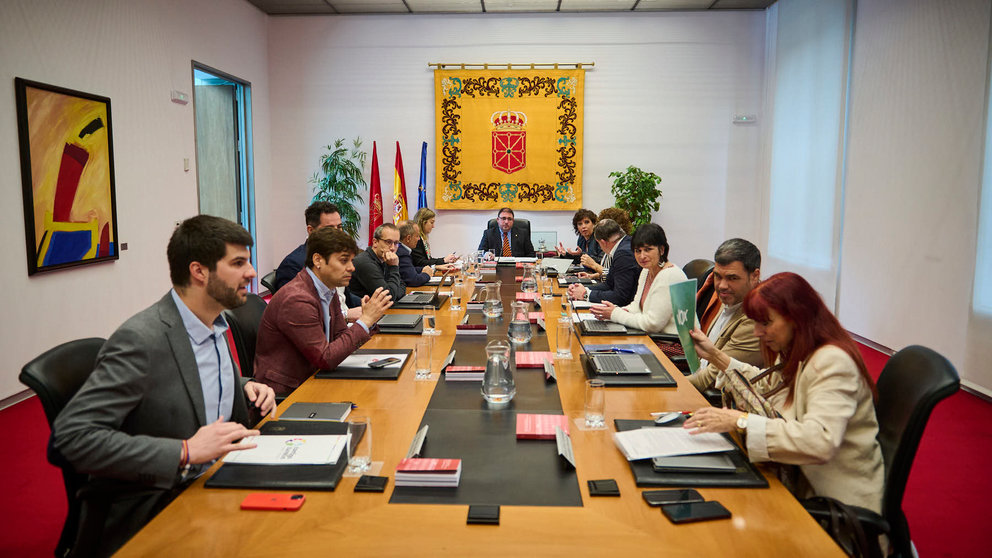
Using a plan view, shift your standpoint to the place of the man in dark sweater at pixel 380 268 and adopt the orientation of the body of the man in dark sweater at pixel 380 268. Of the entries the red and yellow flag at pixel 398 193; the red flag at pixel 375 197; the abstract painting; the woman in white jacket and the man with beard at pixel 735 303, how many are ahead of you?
2

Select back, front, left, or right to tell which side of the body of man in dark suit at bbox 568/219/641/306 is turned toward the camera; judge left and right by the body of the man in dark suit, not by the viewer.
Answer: left

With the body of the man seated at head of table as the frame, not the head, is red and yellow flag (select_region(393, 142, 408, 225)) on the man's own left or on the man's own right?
on the man's own right

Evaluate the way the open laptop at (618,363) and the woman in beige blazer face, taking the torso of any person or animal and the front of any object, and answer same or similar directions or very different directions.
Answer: very different directions

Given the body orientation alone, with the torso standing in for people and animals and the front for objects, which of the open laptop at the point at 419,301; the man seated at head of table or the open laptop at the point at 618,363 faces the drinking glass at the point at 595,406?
the man seated at head of table

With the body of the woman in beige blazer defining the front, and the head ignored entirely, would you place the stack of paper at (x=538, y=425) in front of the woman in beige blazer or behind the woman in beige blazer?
in front

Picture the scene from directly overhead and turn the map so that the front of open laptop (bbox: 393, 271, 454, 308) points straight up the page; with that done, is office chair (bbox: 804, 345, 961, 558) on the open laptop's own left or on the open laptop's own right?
on the open laptop's own left

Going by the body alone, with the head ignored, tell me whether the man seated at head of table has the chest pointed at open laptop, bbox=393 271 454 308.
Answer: yes

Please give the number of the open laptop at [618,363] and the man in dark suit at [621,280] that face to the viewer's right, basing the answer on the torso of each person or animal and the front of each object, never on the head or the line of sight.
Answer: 1

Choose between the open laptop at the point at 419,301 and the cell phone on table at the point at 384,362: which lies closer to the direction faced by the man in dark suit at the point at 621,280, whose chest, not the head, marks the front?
the open laptop

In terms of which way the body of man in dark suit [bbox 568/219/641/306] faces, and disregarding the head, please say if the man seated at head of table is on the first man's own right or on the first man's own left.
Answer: on the first man's own right

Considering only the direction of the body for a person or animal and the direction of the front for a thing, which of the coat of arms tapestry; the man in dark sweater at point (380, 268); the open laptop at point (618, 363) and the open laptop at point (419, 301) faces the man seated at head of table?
the coat of arms tapestry

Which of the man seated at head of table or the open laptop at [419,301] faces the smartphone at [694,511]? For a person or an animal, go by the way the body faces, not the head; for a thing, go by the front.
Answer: the man seated at head of table

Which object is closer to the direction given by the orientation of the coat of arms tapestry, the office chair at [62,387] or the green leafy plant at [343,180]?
the office chair

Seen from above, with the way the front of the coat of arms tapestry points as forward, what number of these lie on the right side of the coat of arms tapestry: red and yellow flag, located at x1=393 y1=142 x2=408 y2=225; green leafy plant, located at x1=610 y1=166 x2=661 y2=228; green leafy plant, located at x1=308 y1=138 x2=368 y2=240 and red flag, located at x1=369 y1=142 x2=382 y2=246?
3

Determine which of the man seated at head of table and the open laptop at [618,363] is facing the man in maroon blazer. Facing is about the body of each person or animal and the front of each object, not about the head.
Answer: the man seated at head of table
